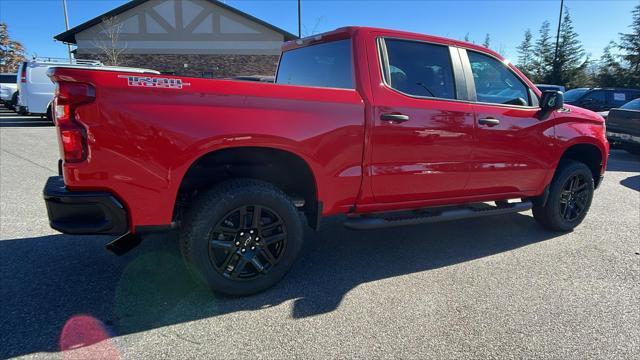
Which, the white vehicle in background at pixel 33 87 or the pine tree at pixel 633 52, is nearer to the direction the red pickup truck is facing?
the pine tree

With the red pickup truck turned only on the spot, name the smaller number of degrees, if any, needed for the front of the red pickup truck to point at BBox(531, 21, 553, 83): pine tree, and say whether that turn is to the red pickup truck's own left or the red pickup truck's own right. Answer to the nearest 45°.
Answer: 0° — it already faces it

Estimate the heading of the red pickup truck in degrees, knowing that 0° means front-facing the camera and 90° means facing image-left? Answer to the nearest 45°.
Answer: approximately 225°

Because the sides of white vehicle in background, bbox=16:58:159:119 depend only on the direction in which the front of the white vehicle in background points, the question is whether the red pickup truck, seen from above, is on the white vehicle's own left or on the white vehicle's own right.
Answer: on the white vehicle's own right

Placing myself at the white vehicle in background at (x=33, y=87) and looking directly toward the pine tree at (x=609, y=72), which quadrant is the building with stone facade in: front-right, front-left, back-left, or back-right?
front-left

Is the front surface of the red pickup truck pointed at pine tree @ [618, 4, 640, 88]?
yes

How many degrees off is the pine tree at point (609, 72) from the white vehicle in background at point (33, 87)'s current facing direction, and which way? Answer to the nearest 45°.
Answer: approximately 45° to its right

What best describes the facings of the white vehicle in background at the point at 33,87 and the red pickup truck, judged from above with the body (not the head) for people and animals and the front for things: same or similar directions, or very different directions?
same or similar directions

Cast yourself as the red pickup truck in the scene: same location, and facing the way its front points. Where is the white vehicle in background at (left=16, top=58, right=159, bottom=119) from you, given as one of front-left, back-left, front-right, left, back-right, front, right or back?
left

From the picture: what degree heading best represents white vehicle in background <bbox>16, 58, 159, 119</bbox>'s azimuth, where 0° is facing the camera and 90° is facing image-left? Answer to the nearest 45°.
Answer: approximately 225°

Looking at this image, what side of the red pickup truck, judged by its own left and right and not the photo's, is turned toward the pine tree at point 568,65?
front

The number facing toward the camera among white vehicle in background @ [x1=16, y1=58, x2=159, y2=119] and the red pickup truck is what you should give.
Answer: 0
